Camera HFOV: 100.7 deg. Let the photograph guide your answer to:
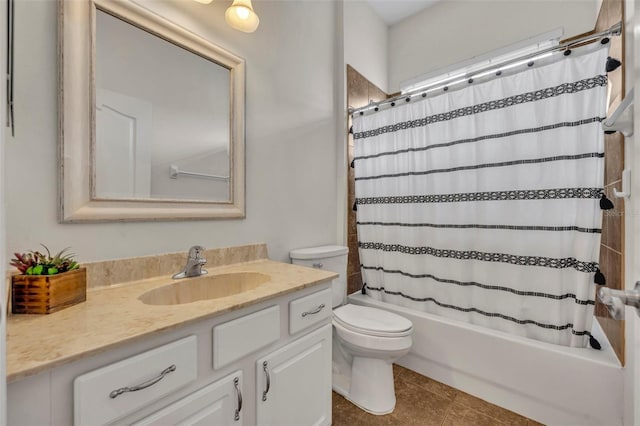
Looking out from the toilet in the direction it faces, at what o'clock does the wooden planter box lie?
The wooden planter box is roughly at 3 o'clock from the toilet.

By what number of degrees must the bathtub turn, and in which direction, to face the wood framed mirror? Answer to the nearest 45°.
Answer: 0° — it already faces it

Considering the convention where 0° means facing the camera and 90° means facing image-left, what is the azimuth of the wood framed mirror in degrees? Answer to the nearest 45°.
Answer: approximately 315°
